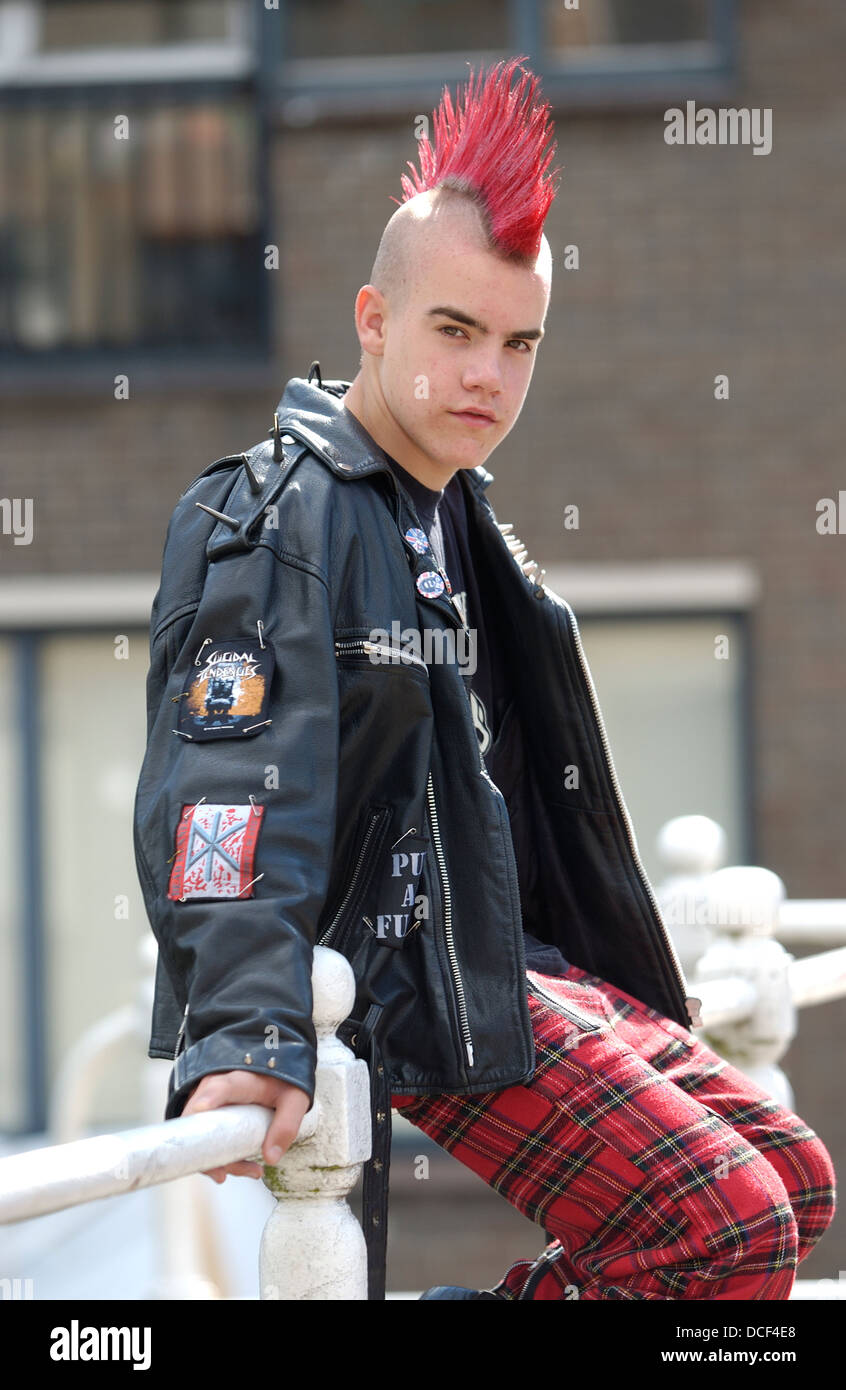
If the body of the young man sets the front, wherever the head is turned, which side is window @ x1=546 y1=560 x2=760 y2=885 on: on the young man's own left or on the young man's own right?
on the young man's own left

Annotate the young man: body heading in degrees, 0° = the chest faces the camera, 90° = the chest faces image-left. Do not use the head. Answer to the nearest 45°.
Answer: approximately 315°
